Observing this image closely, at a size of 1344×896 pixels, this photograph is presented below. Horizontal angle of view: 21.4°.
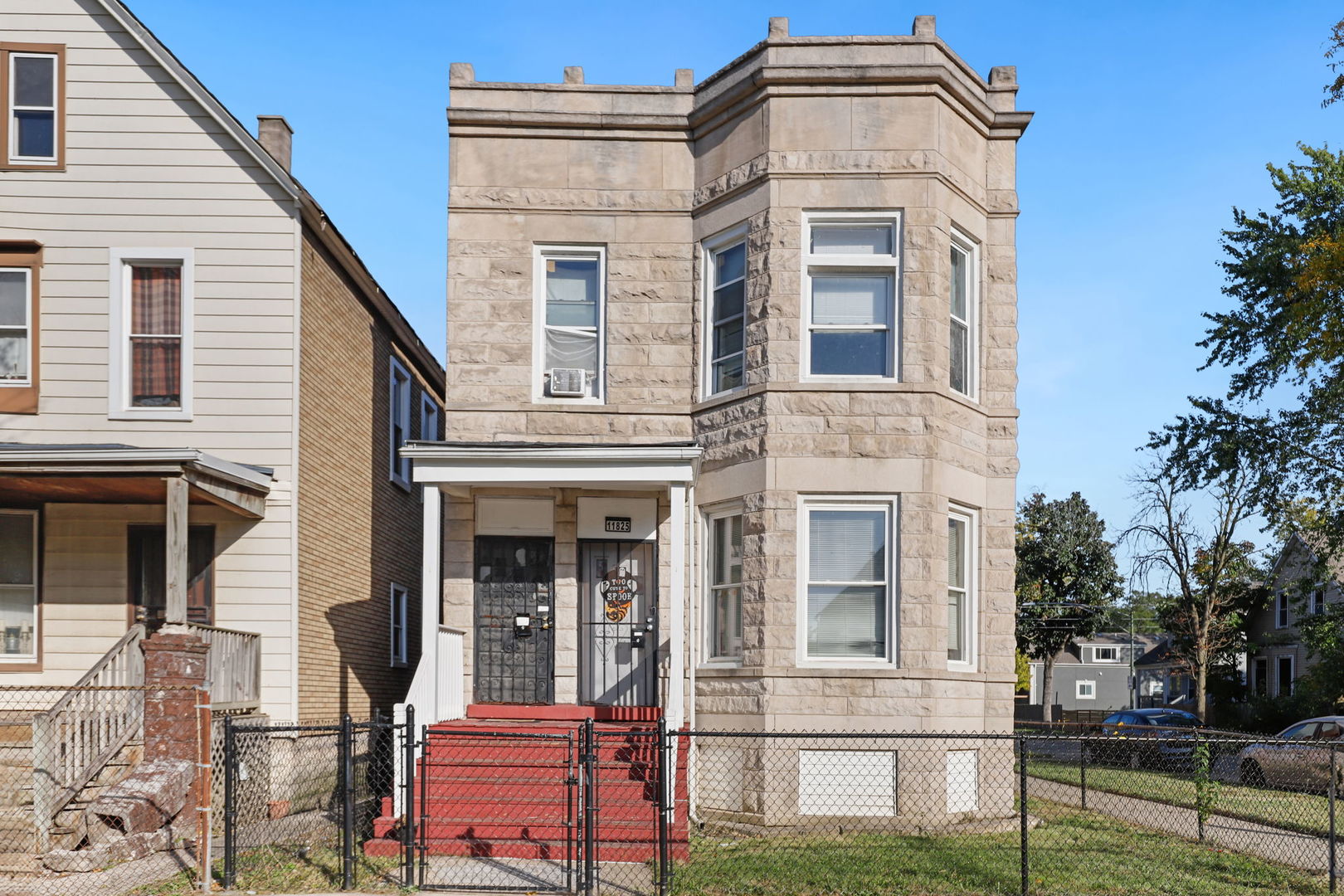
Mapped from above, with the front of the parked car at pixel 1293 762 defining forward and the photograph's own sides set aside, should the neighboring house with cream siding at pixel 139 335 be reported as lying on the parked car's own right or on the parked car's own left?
on the parked car's own left

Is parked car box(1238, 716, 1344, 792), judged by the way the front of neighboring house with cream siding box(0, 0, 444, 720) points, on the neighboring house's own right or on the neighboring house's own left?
on the neighboring house's own left

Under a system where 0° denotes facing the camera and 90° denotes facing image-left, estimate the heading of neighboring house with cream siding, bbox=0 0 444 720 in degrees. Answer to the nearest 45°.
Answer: approximately 0°

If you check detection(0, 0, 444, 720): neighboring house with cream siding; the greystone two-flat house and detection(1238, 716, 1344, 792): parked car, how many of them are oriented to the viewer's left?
1

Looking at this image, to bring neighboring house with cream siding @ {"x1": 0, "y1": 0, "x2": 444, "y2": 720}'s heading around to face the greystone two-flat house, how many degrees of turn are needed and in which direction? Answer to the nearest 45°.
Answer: approximately 90° to its left

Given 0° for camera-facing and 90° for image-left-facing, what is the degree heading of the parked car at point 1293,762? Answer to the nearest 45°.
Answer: approximately 90°

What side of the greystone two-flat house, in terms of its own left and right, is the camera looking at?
front

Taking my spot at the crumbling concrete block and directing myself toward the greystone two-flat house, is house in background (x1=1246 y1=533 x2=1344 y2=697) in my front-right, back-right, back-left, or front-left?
front-left

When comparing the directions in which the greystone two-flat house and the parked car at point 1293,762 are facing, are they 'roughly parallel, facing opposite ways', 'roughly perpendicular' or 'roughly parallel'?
roughly perpendicular

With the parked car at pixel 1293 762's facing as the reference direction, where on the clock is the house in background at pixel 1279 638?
The house in background is roughly at 3 o'clock from the parked car.

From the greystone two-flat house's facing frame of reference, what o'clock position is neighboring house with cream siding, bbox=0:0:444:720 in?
The neighboring house with cream siding is roughly at 3 o'clock from the greystone two-flat house.

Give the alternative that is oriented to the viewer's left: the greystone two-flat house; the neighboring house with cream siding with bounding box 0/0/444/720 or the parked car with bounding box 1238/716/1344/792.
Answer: the parked car
